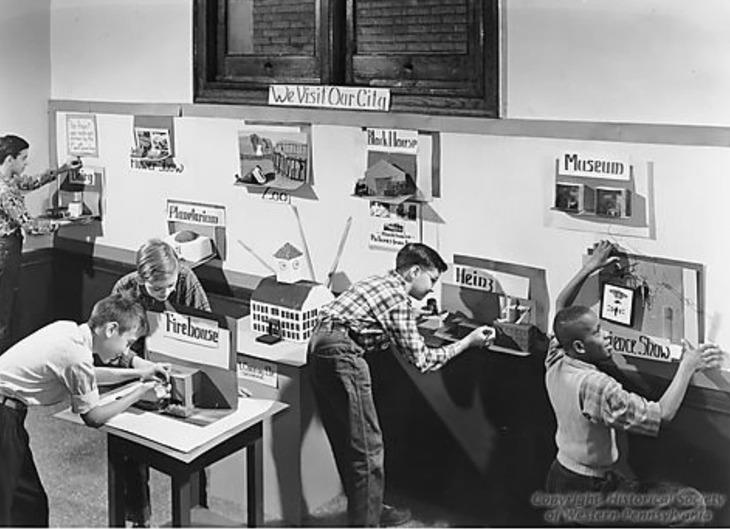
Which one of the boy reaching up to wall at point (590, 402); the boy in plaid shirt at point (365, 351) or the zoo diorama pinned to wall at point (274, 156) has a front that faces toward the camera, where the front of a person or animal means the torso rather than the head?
the zoo diorama pinned to wall

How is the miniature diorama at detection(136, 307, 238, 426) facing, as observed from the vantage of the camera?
facing the viewer and to the left of the viewer

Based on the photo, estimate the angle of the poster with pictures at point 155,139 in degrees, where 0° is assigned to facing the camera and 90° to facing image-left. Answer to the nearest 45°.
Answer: approximately 0°

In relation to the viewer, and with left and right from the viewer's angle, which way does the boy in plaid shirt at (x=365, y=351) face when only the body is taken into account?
facing to the right of the viewer

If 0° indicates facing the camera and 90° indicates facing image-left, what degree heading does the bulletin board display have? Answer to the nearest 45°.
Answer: approximately 0°

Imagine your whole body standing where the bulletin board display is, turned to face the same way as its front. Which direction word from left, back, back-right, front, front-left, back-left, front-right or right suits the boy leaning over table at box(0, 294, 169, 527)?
right

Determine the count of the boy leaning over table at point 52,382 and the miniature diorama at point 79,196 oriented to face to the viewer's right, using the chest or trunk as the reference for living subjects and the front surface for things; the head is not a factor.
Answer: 1

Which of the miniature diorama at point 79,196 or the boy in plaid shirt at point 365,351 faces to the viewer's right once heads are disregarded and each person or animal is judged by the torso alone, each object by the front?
the boy in plaid shirt

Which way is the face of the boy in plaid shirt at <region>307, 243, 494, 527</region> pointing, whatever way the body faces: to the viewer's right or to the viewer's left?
to the viewer's right
